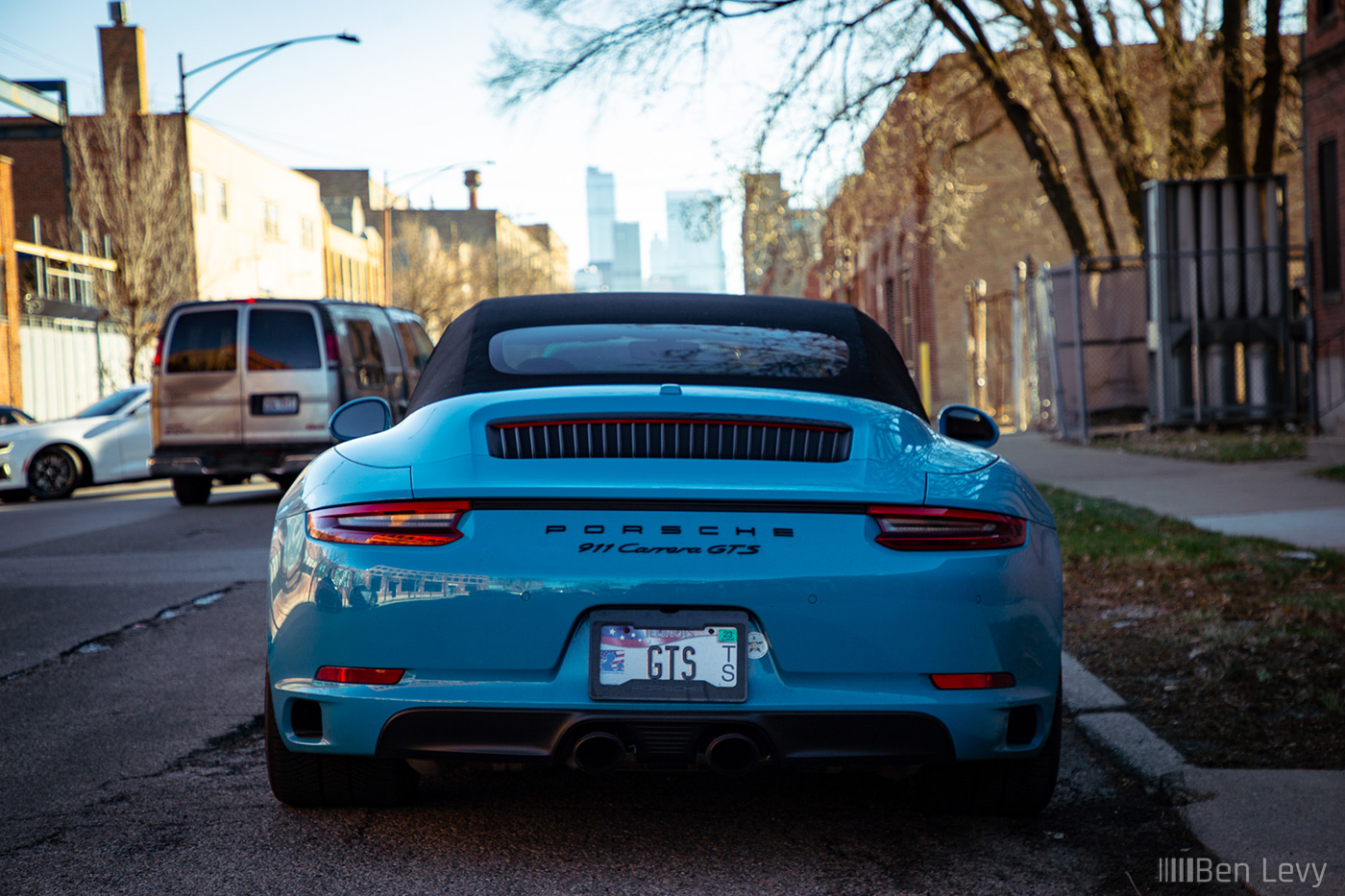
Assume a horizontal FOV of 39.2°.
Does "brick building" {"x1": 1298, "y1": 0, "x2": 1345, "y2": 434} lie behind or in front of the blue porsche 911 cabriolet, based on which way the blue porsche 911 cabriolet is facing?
in front

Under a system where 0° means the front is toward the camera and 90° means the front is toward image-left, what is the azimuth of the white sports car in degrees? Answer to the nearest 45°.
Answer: approximately 45°

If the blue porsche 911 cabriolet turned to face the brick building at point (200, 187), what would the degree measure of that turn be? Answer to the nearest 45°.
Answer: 0° — it already faces it

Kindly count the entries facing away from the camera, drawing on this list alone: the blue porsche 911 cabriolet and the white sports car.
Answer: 1

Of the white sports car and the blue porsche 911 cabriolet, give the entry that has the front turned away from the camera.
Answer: the blue porsche 911 cabriolet

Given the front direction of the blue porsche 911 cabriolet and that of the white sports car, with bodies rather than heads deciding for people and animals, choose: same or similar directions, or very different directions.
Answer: very different directions

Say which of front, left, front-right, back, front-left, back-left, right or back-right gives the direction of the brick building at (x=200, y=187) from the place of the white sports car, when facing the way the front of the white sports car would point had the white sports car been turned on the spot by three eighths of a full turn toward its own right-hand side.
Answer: front

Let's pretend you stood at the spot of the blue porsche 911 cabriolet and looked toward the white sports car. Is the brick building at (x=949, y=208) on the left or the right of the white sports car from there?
right

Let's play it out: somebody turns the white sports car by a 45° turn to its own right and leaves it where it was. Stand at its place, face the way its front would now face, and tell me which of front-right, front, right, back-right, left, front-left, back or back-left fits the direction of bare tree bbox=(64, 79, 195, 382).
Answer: right

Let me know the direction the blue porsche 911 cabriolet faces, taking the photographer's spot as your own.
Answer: facing away from the viewer
